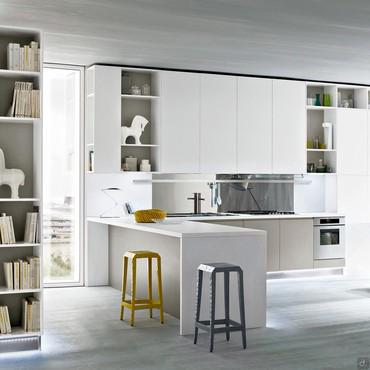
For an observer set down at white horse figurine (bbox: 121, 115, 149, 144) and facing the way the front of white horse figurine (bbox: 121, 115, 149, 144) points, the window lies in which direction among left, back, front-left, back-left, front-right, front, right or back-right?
back

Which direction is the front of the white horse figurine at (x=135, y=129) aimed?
to the viewer's right

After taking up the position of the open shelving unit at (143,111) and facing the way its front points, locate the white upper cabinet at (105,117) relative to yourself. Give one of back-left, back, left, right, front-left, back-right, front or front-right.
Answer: front-right

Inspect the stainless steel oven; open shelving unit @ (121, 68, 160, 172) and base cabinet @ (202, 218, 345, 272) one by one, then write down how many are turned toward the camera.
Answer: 3

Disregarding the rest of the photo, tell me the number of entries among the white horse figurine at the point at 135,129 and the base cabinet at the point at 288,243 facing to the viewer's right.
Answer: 1

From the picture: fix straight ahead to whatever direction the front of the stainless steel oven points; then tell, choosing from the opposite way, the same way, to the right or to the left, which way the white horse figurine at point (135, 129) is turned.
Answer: to the left

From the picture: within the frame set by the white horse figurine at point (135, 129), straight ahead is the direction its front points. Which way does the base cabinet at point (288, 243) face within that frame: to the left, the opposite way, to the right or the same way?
to the right

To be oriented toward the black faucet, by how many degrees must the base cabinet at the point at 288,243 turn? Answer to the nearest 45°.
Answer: approximately 90° to its right
